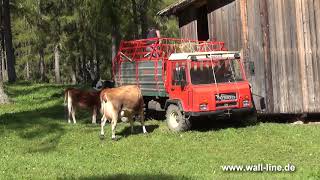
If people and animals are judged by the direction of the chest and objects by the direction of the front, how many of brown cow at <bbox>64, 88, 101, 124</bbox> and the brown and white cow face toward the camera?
0

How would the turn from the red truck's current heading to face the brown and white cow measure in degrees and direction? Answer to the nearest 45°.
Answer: approximately 135° to its right

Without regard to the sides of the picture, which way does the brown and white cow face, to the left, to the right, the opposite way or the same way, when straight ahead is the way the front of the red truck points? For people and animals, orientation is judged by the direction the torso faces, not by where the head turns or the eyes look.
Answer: to the left

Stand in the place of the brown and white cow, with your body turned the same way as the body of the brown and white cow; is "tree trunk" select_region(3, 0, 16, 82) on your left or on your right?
on your left

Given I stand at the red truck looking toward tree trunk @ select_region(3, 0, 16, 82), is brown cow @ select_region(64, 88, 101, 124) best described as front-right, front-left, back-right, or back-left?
front-left

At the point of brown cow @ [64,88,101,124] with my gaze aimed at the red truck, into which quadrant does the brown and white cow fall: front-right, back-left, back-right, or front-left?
front-right

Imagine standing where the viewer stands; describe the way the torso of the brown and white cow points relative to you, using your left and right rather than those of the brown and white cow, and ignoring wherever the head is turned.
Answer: facing away from the viewer and to the right of the viewer

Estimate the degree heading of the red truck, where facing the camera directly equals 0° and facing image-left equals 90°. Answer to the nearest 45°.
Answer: approximately 315°
